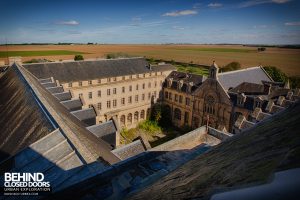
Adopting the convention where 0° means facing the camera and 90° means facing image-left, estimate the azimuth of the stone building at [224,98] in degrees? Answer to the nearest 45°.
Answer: approximately 45°

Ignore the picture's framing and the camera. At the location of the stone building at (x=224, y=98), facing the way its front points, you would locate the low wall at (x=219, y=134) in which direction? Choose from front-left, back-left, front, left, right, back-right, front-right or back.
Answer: front-left

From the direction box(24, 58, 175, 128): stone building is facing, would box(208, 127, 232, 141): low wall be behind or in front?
in front

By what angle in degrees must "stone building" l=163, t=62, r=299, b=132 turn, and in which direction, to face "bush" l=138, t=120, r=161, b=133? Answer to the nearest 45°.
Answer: approximately 45° to its right

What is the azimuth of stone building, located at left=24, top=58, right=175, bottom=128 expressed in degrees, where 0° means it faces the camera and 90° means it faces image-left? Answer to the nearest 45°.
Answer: approximately 315°
